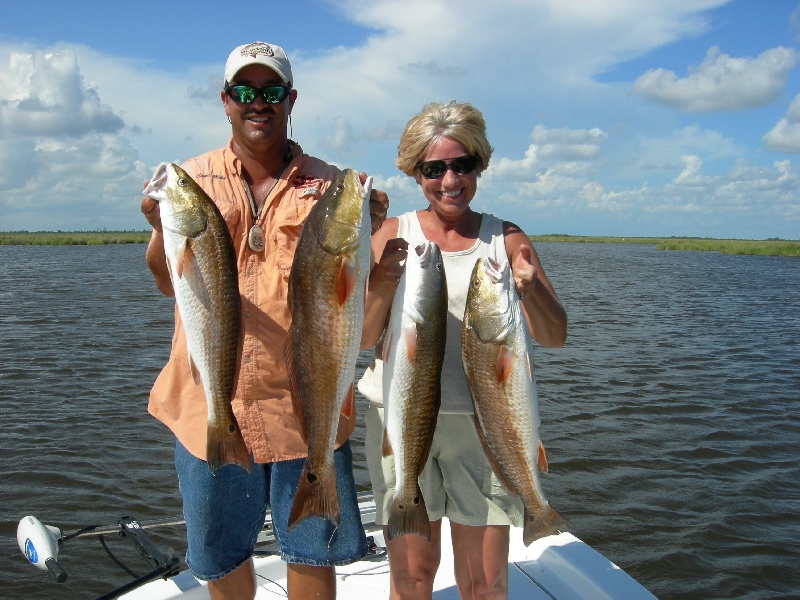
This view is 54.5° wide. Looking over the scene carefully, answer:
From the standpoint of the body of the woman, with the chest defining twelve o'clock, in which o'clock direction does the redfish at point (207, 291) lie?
The redfish is roughly at 2 o'clock from the woman.

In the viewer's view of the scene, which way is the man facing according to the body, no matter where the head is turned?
toward the camera

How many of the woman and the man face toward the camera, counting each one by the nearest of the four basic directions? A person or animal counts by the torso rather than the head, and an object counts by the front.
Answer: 2

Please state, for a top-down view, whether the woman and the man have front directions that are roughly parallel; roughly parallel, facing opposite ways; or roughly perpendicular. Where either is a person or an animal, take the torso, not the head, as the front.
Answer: roughly parallel

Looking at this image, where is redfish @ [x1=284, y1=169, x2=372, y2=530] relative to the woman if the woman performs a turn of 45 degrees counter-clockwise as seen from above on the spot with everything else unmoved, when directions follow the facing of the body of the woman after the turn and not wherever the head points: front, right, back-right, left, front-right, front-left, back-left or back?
right

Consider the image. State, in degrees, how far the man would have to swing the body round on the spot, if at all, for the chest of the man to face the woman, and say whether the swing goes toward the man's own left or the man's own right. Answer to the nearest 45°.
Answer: approximately 90° to the man's own left

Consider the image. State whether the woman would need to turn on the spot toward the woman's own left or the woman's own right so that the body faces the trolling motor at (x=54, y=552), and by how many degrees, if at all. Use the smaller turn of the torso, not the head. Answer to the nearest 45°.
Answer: approximately 90° to the woman's own right

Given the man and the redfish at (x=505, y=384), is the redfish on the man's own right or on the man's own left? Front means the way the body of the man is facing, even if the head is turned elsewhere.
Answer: on the man's own left
